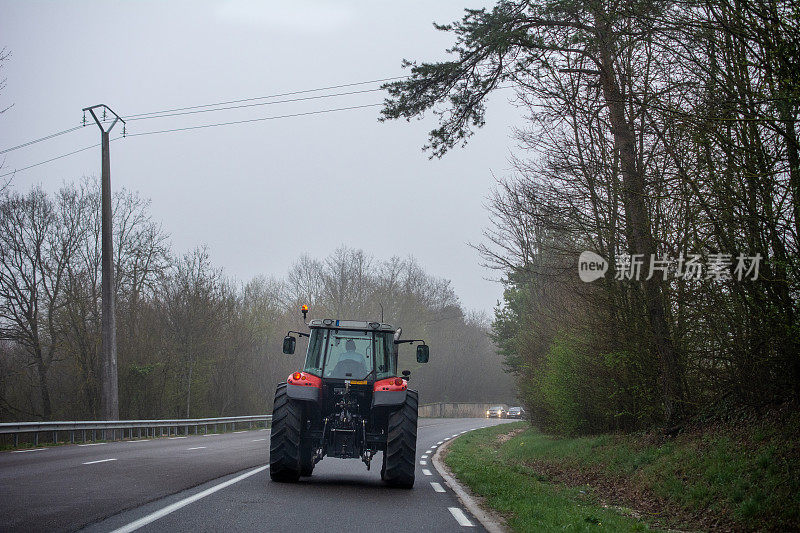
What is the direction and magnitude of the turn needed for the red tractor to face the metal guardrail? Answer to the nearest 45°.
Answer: approximately 45° to its left

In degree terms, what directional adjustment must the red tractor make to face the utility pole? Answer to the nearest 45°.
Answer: approximately 45° to its left

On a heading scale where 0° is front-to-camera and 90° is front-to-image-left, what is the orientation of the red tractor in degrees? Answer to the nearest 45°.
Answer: approximately 180°
